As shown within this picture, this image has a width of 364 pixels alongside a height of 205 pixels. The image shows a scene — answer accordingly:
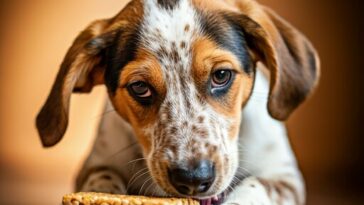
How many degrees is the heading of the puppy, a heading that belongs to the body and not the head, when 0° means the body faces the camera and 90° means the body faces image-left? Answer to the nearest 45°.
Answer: approximately 0°

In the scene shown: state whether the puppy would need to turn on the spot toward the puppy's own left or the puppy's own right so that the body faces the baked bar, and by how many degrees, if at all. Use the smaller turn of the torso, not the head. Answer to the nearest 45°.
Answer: approximately 45° to the puppy's own right
